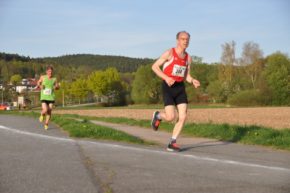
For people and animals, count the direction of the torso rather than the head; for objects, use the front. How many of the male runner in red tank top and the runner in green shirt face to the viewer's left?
0

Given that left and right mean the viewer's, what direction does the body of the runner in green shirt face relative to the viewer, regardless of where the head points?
facing the viewer

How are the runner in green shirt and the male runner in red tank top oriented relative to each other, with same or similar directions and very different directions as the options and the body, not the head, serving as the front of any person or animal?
same or similar directions

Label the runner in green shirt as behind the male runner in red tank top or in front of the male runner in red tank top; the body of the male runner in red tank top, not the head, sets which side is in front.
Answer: behind

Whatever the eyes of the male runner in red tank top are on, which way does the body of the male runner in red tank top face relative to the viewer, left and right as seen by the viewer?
facing the viewer and to the right of the viewer

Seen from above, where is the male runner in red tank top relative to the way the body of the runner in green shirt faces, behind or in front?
in front
